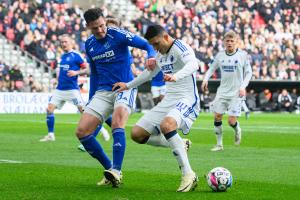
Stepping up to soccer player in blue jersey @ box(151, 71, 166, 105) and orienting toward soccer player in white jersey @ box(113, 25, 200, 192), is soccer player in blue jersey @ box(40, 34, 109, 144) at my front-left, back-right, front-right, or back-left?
front-right

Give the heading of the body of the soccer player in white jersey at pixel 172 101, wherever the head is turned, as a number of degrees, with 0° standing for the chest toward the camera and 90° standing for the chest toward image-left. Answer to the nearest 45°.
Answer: approximately 45°

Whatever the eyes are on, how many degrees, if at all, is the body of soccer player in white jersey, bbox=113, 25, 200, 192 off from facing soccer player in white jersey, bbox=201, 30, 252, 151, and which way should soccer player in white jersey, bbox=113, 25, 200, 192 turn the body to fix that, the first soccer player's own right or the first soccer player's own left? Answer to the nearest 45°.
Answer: approximately 135° to the first soccer player's own right

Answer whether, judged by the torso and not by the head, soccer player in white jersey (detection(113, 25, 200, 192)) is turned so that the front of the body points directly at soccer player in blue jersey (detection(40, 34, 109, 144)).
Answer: no

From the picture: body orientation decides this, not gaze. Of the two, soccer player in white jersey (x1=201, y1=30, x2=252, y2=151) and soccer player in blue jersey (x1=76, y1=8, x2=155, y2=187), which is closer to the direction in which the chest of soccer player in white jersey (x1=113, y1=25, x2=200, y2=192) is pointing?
the soccer player in blue jersey

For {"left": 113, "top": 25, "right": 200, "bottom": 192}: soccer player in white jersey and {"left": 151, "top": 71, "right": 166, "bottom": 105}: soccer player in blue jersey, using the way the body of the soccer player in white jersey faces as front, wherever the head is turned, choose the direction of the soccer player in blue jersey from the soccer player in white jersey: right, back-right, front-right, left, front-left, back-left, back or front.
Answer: back-right
